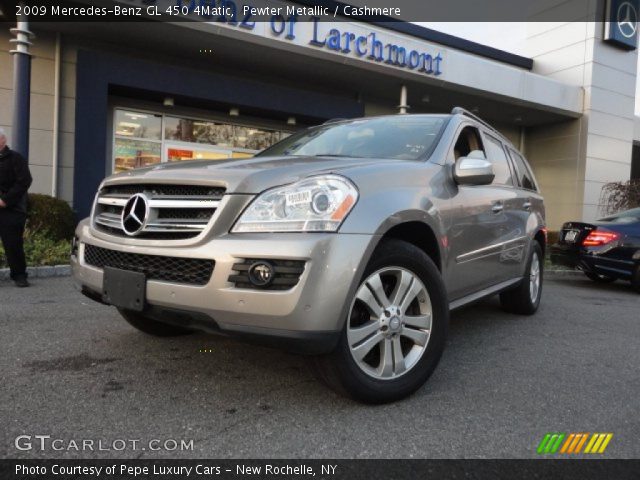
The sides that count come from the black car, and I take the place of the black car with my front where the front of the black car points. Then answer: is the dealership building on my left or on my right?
on my left

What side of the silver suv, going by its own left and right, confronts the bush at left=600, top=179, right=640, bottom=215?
back

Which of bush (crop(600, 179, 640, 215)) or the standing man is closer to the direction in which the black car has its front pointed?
the bush

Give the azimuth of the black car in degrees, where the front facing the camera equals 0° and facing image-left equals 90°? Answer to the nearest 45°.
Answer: approximately 225°

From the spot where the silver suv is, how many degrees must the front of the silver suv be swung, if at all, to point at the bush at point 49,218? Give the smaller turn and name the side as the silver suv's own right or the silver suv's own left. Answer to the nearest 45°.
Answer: approximately 90° to the silver suv's own right

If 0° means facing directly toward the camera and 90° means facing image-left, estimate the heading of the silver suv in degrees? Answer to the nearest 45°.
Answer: approximately 45°

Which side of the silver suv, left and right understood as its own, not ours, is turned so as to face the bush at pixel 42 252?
right

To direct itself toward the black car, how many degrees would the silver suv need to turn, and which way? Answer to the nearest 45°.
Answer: approximately 180°

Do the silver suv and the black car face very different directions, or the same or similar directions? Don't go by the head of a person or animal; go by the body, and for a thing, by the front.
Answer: very different directions

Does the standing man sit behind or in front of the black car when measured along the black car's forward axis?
behind

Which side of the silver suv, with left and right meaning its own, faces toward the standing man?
right
